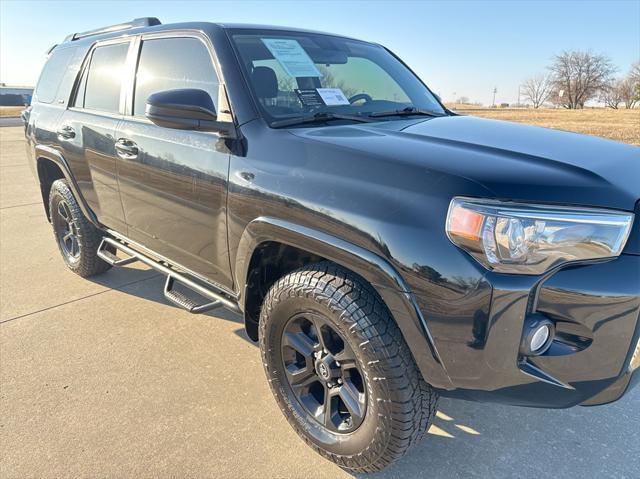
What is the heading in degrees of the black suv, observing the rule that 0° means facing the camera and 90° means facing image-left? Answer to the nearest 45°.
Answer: approximately 315°
